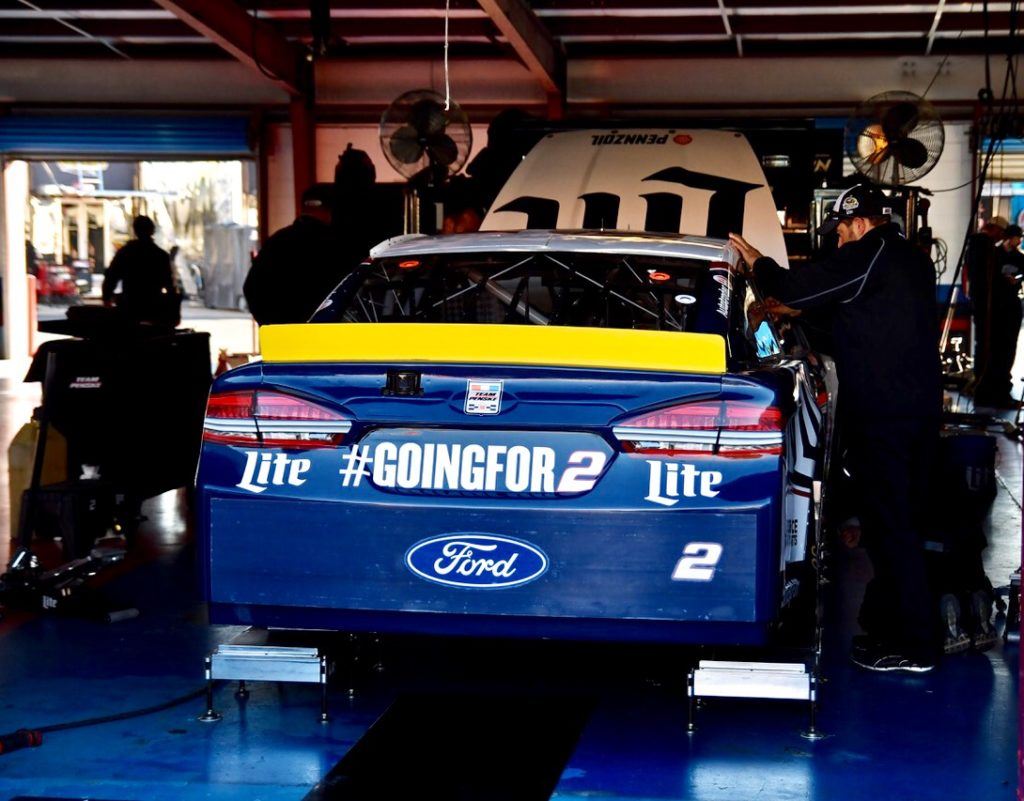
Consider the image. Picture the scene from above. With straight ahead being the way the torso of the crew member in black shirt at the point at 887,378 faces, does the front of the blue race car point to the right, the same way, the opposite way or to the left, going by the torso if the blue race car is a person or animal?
to the right

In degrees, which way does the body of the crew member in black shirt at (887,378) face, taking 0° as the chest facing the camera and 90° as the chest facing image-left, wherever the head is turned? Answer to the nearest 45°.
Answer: approximately 90°

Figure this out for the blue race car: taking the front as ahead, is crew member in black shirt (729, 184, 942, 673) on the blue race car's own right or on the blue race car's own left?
on the blue race car's own right

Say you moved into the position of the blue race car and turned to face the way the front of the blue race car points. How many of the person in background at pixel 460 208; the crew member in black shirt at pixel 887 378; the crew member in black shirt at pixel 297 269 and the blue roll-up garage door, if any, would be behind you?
0

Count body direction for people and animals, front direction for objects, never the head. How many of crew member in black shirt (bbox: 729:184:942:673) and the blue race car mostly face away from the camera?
1

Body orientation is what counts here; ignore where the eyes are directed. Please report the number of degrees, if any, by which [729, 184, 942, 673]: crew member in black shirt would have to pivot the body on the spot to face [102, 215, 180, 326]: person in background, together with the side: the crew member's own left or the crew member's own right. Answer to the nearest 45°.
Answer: approximately 45° to the crew member's own right

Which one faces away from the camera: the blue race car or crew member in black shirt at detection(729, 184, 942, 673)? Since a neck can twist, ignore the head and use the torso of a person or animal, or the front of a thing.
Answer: the blue race car

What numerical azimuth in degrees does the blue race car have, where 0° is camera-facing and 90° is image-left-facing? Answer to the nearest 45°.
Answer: approximately 180°

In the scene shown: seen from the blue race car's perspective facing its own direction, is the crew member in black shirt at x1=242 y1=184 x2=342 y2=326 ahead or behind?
ahead

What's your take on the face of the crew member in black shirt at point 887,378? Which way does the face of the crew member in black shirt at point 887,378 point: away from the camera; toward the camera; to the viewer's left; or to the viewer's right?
to the viewer's left

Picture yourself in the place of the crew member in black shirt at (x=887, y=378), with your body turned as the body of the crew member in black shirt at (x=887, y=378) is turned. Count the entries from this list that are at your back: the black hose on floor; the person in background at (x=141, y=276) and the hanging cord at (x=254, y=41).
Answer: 0

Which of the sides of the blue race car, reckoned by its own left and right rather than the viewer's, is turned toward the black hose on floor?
back
